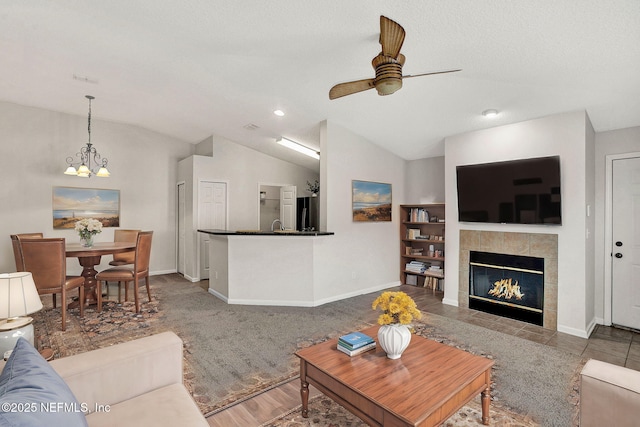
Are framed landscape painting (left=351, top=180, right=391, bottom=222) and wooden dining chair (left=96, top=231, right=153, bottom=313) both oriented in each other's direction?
no

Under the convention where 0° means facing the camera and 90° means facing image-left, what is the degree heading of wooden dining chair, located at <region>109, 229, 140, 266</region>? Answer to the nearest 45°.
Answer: approximately 45°

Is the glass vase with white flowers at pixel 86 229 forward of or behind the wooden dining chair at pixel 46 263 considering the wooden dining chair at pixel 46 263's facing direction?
forward

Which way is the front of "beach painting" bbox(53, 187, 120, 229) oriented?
toward the camera

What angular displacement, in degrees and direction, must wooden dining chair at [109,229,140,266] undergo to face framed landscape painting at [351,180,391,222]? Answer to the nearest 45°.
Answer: approximately 90° to its left

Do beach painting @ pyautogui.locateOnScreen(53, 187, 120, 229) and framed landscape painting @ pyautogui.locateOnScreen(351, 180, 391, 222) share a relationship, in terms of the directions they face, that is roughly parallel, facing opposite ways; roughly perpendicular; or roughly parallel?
roughly parallel

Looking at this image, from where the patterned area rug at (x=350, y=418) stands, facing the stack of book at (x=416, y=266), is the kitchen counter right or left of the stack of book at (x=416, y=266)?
left

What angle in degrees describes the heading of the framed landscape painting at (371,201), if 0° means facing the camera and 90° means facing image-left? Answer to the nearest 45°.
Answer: approximately 315°

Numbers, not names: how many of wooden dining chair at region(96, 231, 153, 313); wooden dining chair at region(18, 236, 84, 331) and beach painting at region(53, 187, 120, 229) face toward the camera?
1

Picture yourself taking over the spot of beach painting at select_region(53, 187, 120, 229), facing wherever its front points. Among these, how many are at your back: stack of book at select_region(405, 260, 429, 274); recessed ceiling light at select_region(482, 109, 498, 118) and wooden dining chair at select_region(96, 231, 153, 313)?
0

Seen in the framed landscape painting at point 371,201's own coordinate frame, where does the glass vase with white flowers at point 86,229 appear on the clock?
The glass vase with white flowers is roughly at 4 o'clock from the framed landscape painting.

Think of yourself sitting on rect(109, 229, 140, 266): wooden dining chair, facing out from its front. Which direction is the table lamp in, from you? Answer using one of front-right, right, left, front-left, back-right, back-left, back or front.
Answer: front-left

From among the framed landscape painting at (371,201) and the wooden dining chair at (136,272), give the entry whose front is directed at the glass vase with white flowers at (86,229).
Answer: the wooden dining chair

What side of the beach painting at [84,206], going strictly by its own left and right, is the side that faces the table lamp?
front

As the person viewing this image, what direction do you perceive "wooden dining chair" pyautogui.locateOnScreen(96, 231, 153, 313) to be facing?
facing away from the viewer and to the left of the viewer

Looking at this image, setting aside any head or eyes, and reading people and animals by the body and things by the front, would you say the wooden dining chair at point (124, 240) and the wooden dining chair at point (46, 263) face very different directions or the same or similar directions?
very different directions

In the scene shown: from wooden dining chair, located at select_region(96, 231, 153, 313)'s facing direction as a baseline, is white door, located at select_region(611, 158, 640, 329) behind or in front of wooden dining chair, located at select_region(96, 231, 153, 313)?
behind

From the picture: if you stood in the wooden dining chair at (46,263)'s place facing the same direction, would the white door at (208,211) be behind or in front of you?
in front

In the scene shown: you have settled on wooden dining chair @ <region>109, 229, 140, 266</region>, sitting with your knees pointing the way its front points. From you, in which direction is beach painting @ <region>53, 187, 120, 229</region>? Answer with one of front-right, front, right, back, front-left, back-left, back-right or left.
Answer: right

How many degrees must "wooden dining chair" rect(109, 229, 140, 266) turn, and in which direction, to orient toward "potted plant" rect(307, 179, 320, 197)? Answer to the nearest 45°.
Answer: approximately 135° to its left

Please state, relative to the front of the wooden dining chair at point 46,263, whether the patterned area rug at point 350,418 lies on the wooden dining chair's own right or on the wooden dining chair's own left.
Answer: on the wooden dining chair's own right
